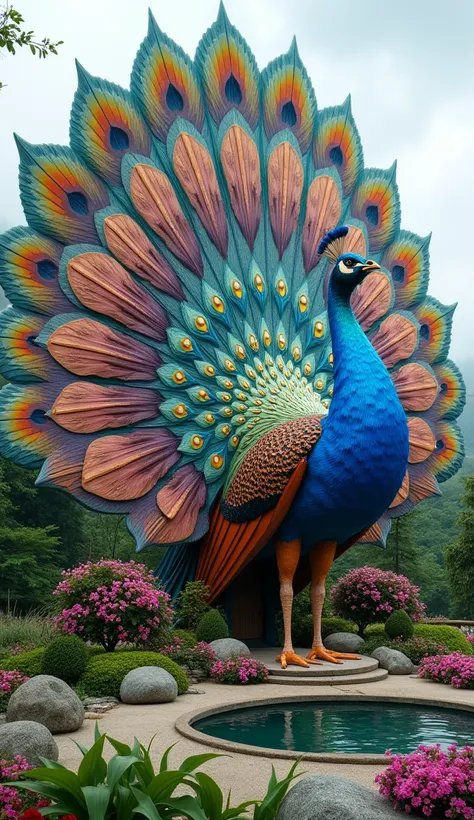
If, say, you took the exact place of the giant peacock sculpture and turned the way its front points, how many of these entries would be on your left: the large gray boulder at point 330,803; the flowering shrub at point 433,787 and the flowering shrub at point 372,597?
1

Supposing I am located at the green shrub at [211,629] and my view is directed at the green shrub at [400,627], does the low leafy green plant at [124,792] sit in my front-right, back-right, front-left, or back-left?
back-right

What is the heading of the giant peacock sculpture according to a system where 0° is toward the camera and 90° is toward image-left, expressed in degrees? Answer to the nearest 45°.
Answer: approximately 315°

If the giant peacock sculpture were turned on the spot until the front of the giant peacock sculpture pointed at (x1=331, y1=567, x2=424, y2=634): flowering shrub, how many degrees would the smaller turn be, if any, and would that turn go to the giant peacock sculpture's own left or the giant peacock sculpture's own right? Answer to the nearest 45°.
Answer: approximately 90° to the giant peacock sculpture's own left

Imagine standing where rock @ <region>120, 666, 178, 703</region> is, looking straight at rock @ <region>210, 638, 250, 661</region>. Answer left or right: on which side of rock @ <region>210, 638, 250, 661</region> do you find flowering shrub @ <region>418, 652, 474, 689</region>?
right

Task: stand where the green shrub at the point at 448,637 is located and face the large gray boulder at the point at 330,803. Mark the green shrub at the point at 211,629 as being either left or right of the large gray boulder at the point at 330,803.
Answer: right
